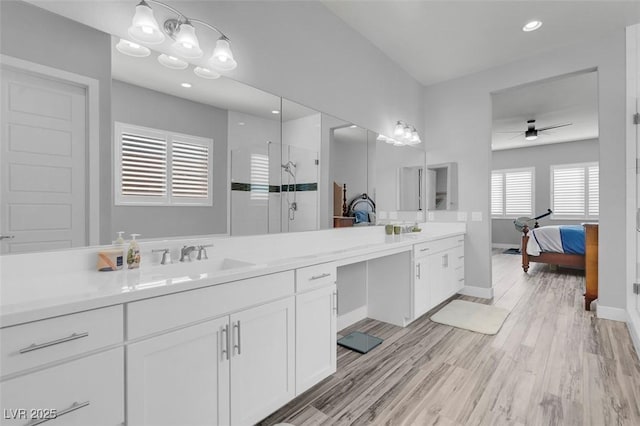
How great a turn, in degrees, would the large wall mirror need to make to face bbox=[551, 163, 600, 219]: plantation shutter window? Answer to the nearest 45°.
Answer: approximately 45° to its left

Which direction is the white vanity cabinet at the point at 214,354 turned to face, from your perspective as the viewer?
facing the viewer and to the right of the viewer

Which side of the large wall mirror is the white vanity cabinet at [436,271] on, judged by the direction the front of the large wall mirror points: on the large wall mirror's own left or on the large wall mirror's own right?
on the large wall mirror's own left

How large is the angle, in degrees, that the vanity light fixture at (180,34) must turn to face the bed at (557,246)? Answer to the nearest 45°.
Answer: approximately 45° to its left

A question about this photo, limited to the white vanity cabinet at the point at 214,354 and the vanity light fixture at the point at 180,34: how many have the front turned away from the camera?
0

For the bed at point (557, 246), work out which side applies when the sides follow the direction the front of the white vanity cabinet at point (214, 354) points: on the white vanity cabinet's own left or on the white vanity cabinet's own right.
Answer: on the white vanity cabinet's own left
